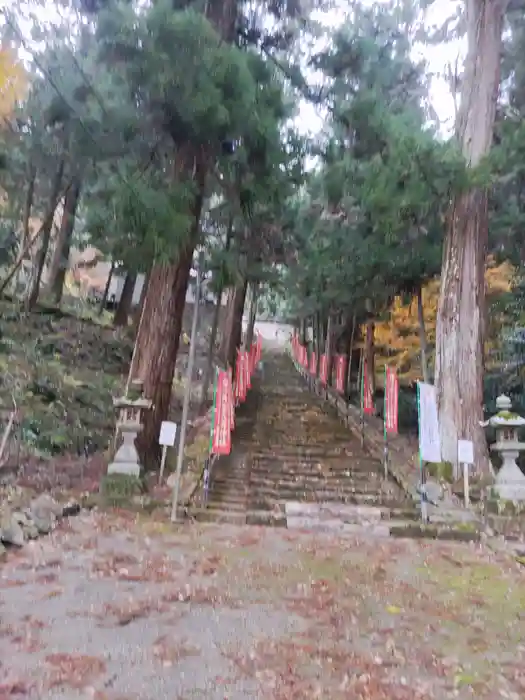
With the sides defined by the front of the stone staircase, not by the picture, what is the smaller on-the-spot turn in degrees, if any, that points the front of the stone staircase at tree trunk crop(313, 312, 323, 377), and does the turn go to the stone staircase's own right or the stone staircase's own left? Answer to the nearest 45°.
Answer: approximately 180°

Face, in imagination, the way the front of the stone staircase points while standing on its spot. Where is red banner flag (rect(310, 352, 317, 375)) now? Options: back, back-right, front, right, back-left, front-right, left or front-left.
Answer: back

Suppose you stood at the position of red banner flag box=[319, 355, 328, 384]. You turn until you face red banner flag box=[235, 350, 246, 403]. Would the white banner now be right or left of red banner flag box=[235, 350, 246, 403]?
left

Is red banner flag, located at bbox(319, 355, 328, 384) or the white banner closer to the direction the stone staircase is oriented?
the white banner

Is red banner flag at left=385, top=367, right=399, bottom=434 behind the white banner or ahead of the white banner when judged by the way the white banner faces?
behind

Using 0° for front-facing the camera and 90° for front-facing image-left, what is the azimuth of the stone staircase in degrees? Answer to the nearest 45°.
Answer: approximately 0°

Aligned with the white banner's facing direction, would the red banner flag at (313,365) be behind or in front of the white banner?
behind

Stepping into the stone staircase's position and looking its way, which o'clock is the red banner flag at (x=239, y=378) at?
The red banner flag is roughly at 5 o'clock from the stone staircase.

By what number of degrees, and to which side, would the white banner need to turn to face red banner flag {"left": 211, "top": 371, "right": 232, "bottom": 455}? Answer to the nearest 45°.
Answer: approximately 90° to its right
